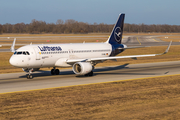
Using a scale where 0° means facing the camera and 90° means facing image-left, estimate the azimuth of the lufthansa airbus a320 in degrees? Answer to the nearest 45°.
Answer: approximately 45°
